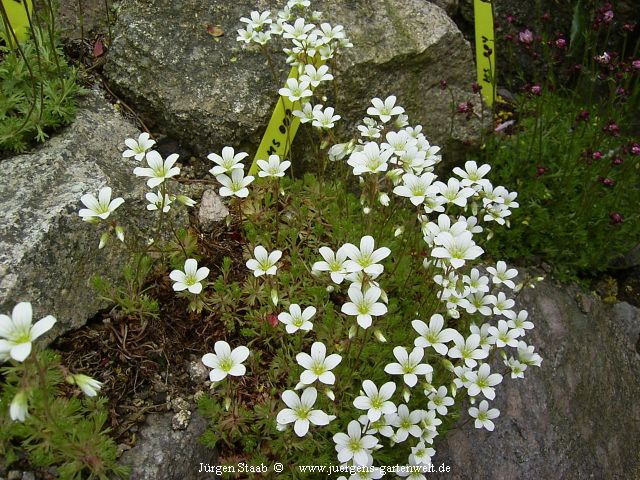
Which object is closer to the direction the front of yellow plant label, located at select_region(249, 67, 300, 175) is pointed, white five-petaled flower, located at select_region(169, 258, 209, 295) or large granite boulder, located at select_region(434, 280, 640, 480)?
the white five-petaled flower

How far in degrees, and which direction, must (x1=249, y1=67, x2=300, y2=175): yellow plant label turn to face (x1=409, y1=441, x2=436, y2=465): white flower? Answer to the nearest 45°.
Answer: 0° — it already faces it

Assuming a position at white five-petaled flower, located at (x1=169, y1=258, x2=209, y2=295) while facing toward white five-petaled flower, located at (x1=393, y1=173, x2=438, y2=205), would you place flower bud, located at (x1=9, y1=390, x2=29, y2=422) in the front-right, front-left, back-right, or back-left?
back-right

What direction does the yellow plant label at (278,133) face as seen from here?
toward the camera

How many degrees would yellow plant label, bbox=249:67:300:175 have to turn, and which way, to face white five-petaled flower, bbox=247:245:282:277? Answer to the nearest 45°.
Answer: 0° — it already faces it

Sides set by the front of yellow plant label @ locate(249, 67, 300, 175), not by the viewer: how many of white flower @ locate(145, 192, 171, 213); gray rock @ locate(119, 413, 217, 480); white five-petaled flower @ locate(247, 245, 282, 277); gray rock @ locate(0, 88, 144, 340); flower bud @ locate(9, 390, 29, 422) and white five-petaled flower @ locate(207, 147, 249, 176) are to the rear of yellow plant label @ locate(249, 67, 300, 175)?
0

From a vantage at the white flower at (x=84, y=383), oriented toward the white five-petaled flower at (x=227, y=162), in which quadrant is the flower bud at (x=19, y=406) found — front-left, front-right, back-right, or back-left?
back-left

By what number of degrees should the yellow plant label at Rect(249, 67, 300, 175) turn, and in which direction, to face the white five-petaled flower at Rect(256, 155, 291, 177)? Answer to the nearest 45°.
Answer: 0° — it already faces it

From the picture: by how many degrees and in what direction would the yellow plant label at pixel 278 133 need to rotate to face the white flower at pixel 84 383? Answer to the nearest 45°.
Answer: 0° — it already faces it

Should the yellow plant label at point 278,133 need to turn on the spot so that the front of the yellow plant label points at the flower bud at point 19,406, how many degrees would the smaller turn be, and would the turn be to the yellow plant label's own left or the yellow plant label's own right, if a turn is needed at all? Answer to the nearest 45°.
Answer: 0° — it already faces it

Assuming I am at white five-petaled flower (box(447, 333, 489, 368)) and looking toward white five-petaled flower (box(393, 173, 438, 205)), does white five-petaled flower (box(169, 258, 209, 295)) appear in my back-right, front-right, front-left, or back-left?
front-left

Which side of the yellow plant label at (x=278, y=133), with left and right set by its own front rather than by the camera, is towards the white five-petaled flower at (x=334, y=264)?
front

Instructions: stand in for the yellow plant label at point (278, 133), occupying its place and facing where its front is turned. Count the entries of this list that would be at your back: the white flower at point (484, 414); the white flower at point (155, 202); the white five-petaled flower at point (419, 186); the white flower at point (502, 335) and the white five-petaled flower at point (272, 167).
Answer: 0

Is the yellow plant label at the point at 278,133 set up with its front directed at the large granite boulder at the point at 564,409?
no

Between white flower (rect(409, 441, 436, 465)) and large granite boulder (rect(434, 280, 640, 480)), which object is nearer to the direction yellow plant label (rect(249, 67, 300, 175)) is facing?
the white flower

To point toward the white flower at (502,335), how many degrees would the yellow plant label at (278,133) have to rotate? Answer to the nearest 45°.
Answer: approximately 45° to its left
